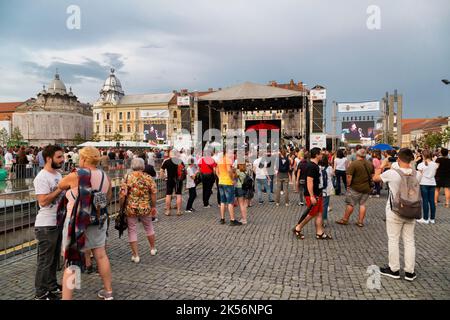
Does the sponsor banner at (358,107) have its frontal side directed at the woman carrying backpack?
yes

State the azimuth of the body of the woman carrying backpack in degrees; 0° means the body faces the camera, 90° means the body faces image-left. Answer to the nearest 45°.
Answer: approximately 135°

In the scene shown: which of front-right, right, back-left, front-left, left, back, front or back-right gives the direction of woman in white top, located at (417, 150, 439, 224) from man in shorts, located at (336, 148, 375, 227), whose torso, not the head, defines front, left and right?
right

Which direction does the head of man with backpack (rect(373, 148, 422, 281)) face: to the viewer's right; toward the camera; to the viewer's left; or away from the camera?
away from the camera

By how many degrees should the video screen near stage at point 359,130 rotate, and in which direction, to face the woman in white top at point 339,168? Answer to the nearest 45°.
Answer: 0° — it already faces them

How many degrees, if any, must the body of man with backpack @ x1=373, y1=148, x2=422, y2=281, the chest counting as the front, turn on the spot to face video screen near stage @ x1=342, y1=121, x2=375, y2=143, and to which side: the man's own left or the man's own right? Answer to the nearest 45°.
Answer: approximately 45° to the man's own right

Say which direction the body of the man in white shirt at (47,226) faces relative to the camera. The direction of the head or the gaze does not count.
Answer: to the viewer's right

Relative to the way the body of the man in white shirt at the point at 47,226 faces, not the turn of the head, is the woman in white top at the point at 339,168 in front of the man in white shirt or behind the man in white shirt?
in front

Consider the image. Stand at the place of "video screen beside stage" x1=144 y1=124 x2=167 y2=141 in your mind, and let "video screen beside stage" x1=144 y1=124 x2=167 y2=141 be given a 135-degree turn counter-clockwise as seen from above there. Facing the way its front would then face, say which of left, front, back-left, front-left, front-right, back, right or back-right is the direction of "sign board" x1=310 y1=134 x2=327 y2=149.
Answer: right
